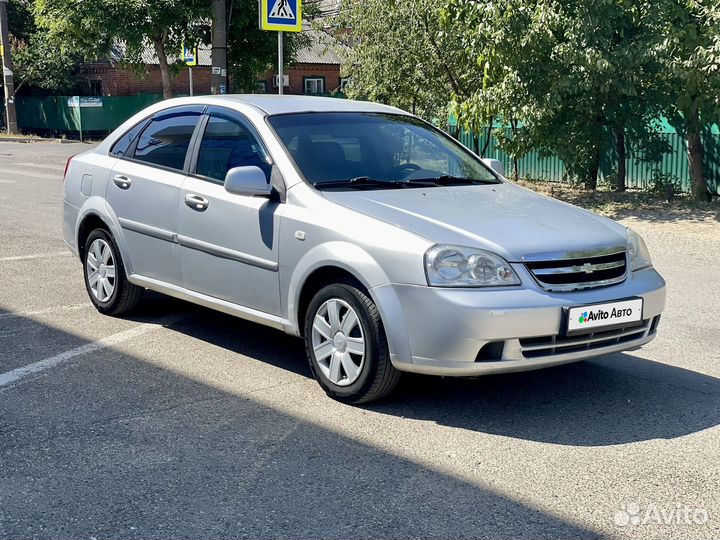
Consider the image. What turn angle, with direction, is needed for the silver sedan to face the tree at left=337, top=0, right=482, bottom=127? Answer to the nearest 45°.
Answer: approximately 135° to its left

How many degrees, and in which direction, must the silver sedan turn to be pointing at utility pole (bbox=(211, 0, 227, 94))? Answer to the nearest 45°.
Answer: approximately 135° to its left

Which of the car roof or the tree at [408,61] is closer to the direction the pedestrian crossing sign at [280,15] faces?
the car roof

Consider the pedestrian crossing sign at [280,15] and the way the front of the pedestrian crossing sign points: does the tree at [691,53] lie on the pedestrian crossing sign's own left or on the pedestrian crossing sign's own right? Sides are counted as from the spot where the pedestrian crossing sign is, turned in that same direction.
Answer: on the pedestrian crossing sign's own left

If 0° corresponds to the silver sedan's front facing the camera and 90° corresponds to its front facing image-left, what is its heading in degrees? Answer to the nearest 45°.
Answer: approximately 315°

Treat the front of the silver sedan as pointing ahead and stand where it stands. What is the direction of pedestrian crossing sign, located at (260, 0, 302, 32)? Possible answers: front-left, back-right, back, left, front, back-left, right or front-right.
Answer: back-left

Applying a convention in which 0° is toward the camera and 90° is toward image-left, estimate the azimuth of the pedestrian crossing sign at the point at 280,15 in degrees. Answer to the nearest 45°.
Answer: approximately 0°

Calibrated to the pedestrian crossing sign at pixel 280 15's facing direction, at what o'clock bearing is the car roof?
The car roof is roughly at 12 o'clock from the pedestrian crossing sign.
